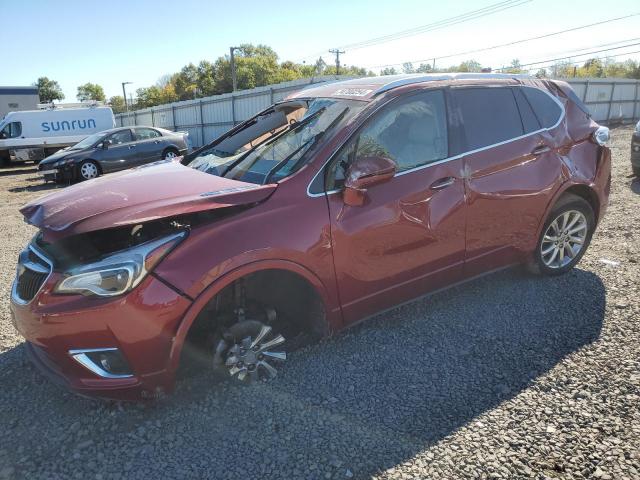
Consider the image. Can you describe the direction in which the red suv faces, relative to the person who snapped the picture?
facing the viewer and to the left of the viewer

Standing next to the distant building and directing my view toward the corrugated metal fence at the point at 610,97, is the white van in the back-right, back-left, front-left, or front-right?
front-right

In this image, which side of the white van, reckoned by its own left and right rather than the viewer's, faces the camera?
left

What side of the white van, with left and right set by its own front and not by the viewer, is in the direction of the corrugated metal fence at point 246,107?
back

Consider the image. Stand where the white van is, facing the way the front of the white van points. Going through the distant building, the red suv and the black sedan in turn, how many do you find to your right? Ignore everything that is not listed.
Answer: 1

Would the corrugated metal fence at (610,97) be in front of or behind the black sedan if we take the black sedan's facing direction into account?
behind

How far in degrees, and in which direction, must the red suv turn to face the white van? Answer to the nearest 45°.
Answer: approximately 90° to its right

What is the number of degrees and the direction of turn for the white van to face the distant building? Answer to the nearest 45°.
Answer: approximately 90° to its right

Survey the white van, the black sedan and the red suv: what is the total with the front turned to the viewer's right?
0
